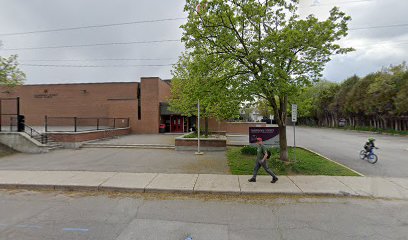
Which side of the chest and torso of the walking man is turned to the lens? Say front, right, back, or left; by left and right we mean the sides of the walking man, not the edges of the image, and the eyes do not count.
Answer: left

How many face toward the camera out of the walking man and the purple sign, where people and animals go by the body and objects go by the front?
1

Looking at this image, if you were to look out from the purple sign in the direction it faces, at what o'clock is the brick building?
The brick building is roughly at 4 o'clock from the purple sign.

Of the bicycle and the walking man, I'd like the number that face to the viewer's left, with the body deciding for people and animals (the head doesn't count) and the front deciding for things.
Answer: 1

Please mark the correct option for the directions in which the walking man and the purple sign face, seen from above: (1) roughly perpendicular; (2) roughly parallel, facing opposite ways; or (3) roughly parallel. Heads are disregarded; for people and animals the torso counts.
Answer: roughly perpendicular

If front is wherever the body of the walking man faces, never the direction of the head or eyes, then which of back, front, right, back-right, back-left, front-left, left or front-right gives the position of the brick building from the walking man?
front-right

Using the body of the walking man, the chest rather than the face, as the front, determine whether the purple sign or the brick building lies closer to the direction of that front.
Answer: the brick building

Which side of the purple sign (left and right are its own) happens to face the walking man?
front

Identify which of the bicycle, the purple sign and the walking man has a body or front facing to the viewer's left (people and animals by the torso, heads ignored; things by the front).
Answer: the walking man

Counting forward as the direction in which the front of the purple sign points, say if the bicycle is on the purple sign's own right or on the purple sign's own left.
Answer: on the purple sign's own left
